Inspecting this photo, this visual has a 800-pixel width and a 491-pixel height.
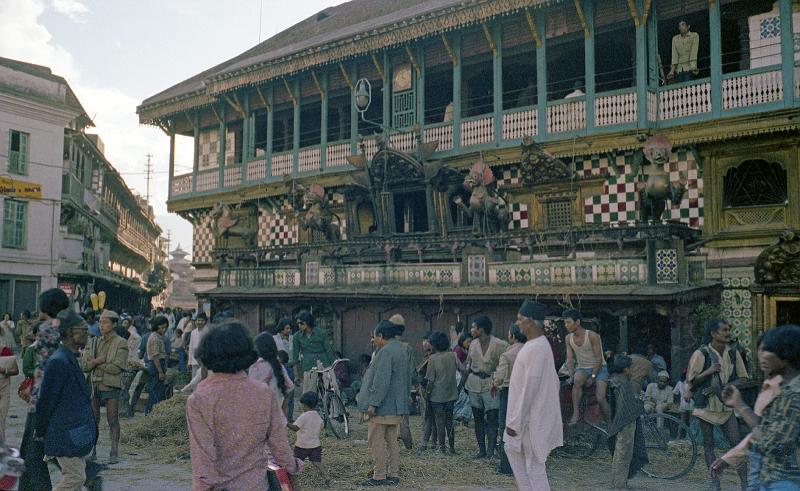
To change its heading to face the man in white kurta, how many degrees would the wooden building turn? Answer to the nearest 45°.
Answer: approximately 45° to its left

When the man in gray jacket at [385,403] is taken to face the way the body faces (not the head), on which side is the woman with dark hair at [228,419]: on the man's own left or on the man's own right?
on the man's own left

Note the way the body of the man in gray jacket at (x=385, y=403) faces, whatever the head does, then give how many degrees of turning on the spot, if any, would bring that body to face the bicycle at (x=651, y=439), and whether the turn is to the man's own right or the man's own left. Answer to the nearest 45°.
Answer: approximately 180°

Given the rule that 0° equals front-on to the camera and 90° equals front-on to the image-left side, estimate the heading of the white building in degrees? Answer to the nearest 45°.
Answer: approximately 315°

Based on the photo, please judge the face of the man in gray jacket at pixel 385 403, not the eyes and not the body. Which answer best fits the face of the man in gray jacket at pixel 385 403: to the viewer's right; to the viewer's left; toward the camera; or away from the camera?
to the viewer's left

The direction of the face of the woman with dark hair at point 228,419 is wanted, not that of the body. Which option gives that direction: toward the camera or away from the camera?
away from the camera

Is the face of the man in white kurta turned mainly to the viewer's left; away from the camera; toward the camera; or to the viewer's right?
to the viewer's left

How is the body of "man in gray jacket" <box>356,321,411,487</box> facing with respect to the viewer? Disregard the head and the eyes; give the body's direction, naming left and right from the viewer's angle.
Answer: facing to the left of the viewer

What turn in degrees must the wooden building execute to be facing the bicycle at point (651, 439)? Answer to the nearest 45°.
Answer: approximately 45° to its left
